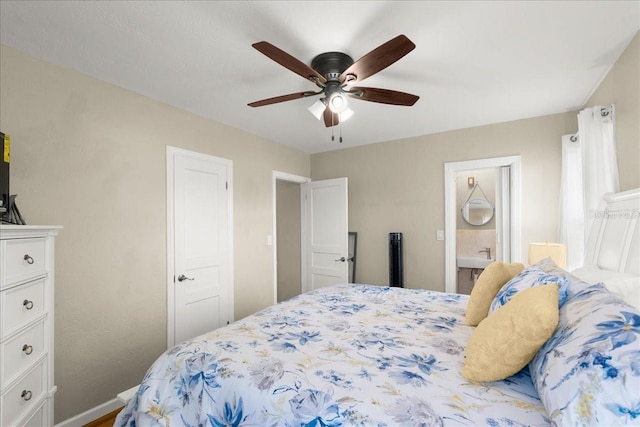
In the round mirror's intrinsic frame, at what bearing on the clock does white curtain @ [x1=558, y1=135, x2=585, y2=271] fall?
The white curtain is roughly at 11 o'clock from the round mirror.

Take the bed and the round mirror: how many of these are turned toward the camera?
1

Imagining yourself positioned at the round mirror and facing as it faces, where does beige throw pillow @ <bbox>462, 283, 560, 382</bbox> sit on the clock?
The beige throw pillow is roughly at 12 o'clock from the round mirror.

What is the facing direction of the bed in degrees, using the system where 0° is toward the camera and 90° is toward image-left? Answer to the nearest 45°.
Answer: approximately 90°

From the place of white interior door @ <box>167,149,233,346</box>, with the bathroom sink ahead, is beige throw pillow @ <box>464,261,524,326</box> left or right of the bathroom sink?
right

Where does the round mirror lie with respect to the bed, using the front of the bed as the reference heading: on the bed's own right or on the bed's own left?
on the bed's own right

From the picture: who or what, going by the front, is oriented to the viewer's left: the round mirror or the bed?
the bed

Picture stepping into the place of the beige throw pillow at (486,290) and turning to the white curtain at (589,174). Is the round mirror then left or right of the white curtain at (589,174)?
left

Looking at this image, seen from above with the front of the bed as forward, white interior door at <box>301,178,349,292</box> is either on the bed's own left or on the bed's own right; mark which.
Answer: on the bed's own right

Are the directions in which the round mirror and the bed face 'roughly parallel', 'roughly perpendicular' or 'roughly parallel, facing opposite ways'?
roughly perpendicular

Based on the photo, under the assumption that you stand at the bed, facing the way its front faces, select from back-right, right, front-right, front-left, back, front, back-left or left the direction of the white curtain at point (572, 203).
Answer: back-right

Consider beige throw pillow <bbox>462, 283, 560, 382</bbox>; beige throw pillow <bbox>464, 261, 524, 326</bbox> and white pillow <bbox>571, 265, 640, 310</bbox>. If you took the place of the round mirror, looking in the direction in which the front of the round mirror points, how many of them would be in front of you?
3
